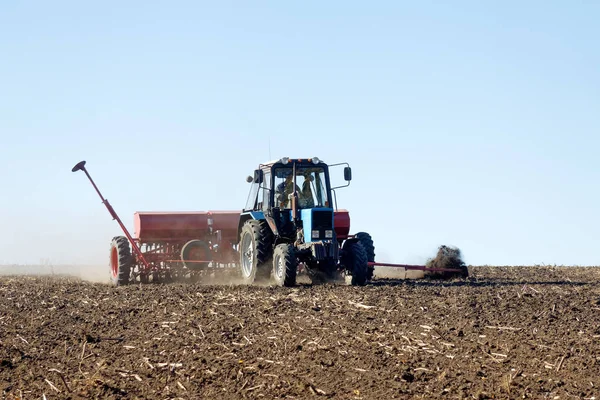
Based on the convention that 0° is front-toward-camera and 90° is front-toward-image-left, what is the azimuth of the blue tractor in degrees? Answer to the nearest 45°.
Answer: approximately 315°
